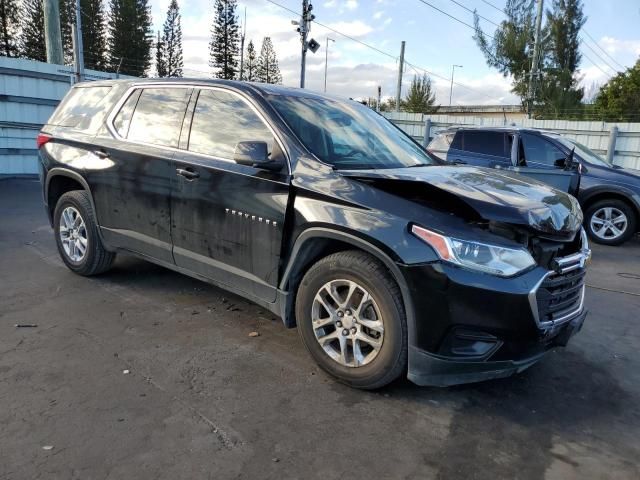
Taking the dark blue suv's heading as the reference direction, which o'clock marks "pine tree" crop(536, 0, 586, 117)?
The pine tree is roughly at 9 o'clock from the dark blue suv.

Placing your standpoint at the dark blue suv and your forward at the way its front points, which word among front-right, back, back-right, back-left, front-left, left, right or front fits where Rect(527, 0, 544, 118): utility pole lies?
left

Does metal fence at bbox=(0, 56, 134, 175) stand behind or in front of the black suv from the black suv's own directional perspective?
behind

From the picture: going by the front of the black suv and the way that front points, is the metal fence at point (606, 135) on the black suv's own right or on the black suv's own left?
on the black suv's own left

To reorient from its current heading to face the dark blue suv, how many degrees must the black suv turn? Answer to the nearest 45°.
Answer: approximately 90° to its left

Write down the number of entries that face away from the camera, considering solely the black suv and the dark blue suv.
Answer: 0

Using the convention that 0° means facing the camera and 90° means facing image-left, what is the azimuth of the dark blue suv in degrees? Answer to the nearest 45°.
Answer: approximately 270°

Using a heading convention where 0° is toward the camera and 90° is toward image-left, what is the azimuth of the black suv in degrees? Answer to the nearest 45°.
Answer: approximately 315°

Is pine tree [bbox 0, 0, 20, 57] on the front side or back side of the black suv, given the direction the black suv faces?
on the back side

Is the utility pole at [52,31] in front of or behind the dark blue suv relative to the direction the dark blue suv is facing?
behind
